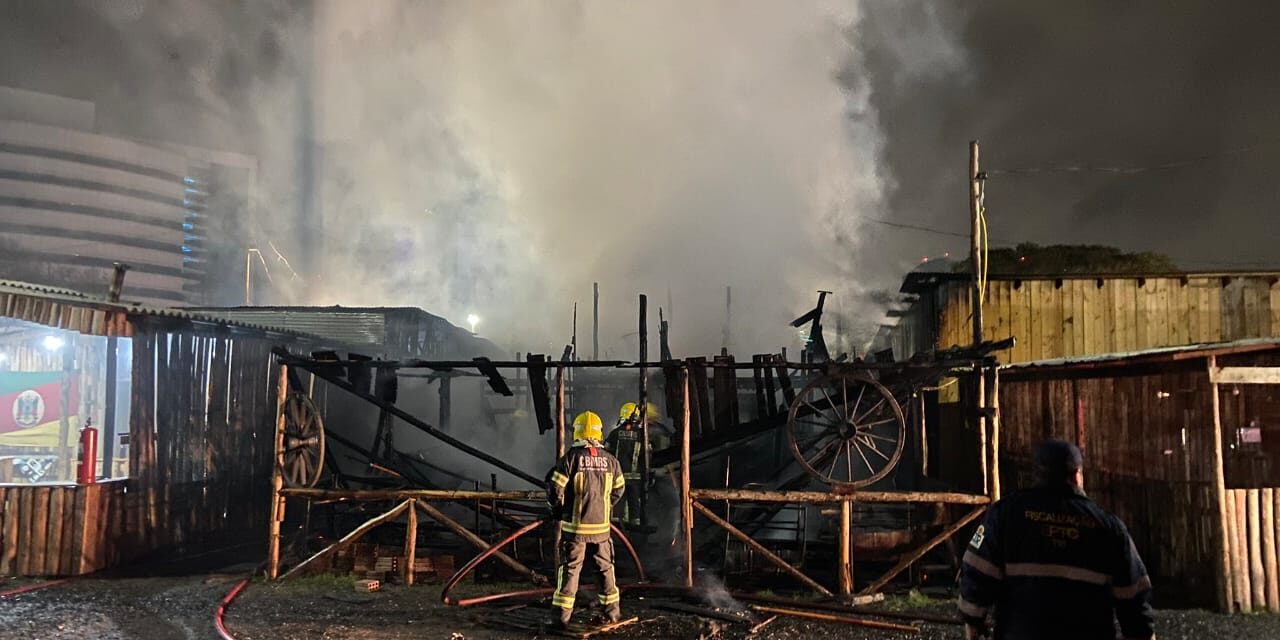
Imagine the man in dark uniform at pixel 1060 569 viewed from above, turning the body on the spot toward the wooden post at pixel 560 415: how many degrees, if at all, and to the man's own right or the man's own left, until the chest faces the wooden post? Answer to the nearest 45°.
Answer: approximately 45° to the man's own left

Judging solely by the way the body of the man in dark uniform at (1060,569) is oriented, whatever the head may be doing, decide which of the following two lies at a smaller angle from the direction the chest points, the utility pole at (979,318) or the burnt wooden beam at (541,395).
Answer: the utility pole

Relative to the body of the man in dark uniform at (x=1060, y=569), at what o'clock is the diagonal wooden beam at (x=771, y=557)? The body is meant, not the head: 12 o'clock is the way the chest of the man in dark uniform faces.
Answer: The diagonal wooden beam is roughly at 11 o'clock from the man in dark uniform.

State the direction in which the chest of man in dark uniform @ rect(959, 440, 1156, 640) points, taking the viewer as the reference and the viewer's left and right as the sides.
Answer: facing away from the viewer

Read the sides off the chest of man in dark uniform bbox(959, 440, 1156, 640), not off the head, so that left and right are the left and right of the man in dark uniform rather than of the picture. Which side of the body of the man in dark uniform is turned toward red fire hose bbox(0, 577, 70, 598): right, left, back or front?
left

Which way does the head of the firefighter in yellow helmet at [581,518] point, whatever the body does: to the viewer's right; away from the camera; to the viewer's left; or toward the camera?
away from the camera

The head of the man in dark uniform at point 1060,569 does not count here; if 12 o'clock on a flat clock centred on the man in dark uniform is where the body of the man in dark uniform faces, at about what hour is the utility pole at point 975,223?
The utility pole is roughly at 12 o'clock from the man in dark uniform.

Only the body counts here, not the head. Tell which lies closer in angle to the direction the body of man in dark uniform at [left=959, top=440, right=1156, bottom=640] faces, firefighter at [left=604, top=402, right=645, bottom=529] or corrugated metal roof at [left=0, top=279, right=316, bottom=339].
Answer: the firefighter

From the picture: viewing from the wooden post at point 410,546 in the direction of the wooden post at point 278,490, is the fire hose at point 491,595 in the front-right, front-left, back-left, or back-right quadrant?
back-left
